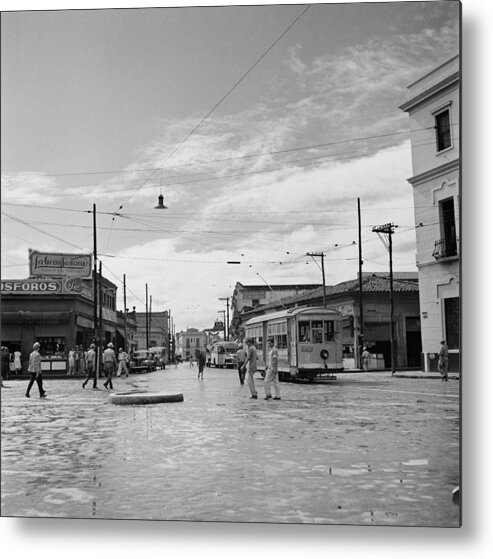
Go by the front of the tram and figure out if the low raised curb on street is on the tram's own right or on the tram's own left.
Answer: on the tram's own right

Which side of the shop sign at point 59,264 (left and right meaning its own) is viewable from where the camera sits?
front

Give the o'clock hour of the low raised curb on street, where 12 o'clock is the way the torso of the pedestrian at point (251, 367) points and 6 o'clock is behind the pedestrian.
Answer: The low raised curb on street is roughly at 12 o'clock from the pedestrian.

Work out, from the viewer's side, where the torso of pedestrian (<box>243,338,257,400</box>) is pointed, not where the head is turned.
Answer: to the viewer's left

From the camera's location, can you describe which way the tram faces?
facing the viewer and to the right of the viewer

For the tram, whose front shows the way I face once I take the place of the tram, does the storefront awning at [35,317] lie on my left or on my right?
on my right

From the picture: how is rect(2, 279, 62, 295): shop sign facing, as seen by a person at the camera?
facing the viewer

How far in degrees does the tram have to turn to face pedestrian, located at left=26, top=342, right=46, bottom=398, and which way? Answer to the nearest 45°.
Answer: approximately 90° to its right

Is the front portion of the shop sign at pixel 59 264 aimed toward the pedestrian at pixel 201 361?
no

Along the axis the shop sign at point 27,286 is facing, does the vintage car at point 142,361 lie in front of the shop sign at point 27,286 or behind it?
behind

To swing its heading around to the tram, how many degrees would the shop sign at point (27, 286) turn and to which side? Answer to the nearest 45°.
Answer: approximately 135° to its left
